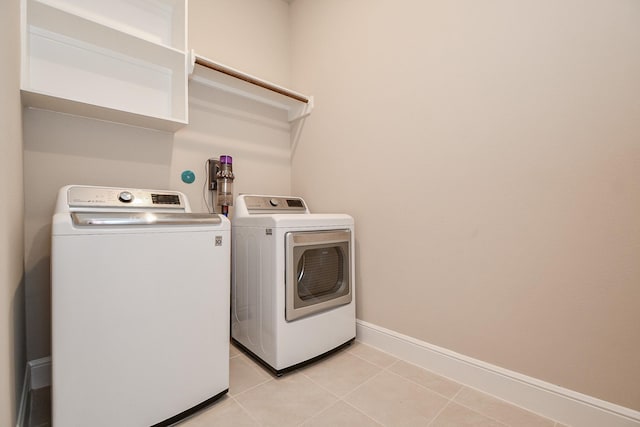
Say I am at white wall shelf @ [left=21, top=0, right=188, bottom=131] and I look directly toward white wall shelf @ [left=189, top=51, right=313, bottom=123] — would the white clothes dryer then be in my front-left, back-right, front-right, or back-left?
front-right

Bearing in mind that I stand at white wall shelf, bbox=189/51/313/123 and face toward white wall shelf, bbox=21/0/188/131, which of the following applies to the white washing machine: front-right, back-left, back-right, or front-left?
front-left

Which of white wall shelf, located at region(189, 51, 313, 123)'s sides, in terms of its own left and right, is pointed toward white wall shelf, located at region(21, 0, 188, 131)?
right

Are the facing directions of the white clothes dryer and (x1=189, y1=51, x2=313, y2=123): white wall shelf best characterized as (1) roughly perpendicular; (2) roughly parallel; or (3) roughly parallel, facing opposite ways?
roughly parallel

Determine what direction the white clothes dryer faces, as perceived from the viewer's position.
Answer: facing the viewer and to the right of the viewer

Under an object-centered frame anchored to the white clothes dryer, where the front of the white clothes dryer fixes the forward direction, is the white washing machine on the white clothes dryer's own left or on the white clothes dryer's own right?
on the white clothes dryer's own right

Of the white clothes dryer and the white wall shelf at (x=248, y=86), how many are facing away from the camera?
0
